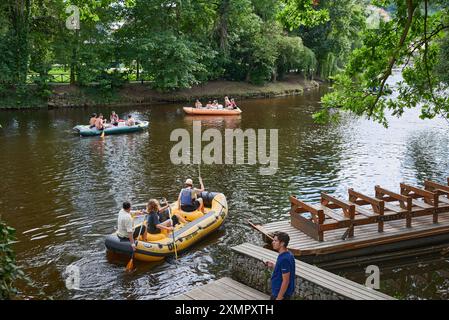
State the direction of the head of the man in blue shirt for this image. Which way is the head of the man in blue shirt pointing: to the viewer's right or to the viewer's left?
to the viewer's left

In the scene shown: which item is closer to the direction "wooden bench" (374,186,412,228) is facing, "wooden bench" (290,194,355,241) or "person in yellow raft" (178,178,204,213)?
the wooden bench

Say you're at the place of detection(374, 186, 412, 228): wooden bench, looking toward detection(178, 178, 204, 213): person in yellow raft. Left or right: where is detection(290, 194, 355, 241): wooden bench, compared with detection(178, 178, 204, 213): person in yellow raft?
left

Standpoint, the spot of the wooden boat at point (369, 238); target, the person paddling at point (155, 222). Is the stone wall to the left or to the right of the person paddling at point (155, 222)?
left

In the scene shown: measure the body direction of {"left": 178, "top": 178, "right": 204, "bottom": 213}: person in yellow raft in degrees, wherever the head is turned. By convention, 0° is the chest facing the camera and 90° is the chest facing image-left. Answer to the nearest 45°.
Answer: approximately 225°

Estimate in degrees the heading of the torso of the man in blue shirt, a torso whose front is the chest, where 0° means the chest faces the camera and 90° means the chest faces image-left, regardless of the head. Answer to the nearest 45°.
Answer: approximately 90°

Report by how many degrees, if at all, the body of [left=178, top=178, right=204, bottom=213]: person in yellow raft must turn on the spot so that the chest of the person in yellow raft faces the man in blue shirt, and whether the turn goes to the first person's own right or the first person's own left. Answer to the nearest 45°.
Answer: approximately 135° to the first person's own right

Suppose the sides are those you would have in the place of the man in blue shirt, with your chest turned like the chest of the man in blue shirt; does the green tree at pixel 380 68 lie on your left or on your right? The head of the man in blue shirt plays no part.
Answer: on your right

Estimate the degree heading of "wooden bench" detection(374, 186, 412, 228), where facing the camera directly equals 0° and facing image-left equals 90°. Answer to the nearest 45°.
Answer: approximately 45°

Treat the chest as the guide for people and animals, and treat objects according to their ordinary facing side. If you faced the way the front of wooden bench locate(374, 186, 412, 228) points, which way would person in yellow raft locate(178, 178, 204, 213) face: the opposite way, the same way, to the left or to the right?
the opposite way
